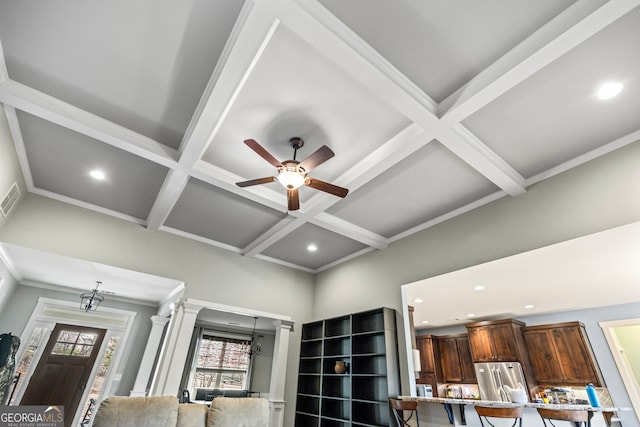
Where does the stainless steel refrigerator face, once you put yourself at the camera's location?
facing the viewer

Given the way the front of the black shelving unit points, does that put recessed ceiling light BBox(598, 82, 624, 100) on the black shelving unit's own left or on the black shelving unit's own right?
on the black shelving unit's own left

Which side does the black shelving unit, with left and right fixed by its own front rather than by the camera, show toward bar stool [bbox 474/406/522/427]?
left

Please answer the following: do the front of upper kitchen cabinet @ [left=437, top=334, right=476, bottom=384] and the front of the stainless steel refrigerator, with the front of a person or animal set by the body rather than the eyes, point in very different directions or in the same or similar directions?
same or similar directions

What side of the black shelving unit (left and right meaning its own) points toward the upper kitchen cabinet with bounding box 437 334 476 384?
back

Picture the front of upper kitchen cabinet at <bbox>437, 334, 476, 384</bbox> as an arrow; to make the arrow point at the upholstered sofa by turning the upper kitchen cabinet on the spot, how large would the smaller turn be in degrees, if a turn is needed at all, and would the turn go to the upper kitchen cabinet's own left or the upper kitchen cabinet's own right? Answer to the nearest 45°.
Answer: approximately 45° to the upper kitchen cabinet's own right

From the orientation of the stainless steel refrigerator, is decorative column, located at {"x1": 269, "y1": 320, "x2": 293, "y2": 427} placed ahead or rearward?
ahead

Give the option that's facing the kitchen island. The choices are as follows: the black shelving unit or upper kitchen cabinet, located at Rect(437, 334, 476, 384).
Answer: the upper kitchen cabinet

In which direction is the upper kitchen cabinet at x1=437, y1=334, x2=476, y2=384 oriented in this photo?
toward the camera

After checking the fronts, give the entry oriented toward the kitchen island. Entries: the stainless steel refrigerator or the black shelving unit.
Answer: the stainless steel refrigerator

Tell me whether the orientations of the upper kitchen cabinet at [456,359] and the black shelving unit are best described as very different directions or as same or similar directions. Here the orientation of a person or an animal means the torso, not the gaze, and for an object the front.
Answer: same or similar directions

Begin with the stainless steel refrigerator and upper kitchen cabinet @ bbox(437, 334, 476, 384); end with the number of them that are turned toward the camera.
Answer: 2
